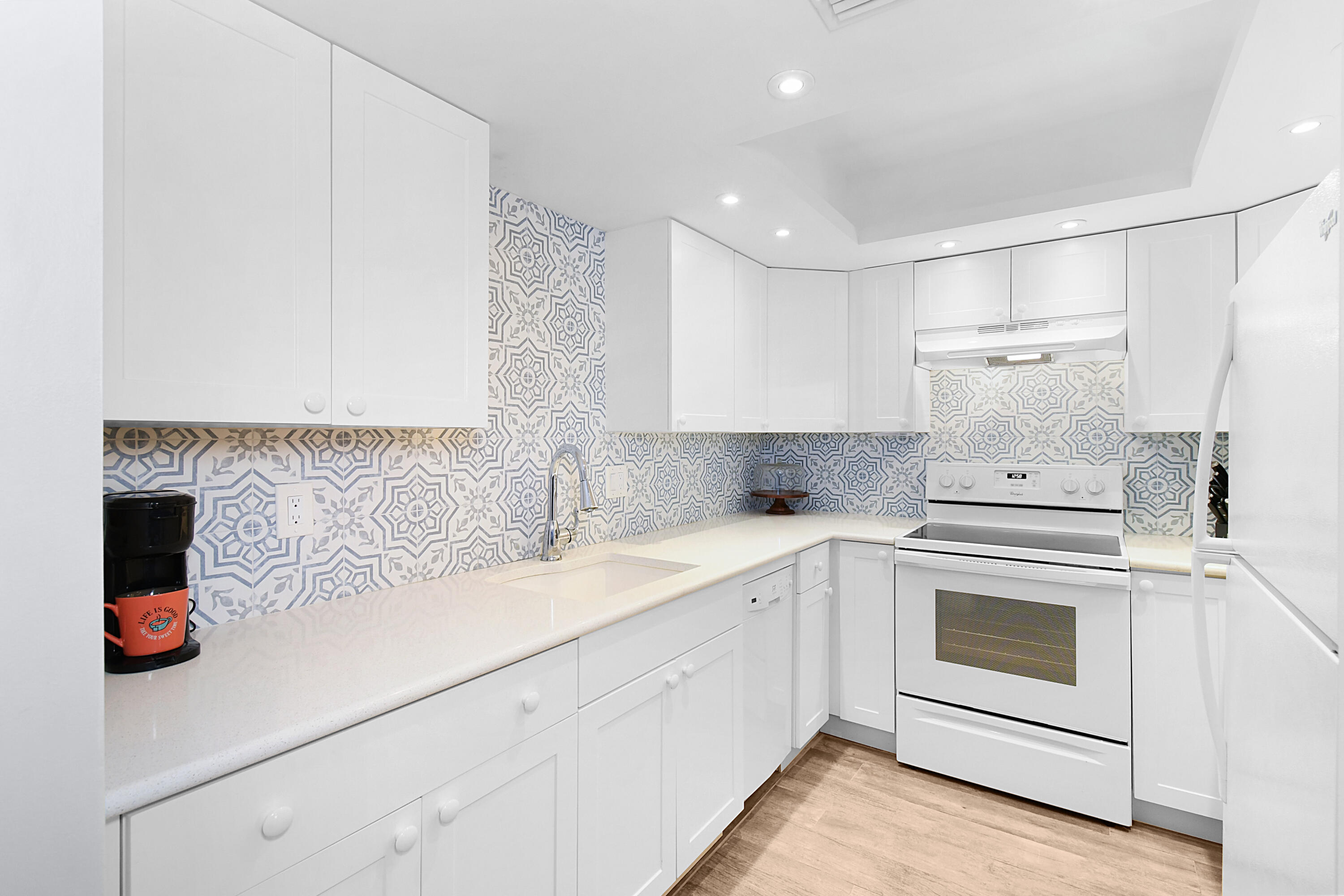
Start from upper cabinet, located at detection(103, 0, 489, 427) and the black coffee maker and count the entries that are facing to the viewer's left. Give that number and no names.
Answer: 0

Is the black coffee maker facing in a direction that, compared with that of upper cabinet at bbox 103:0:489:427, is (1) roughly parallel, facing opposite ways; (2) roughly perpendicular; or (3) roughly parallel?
roughly parallel

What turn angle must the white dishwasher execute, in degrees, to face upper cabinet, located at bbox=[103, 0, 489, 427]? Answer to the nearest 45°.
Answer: approximately 90° to its right

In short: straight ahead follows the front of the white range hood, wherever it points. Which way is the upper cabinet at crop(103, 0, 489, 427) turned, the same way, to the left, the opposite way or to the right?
to the left

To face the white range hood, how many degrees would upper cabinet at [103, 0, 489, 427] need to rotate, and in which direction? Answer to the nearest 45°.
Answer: approximately 45° to its left

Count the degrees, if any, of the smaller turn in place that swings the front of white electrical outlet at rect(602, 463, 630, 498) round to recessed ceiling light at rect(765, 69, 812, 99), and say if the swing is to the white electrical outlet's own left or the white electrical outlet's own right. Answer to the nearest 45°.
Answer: approximately 45° to the white electrical outlet's own right

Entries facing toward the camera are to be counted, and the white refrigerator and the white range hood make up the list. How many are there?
1

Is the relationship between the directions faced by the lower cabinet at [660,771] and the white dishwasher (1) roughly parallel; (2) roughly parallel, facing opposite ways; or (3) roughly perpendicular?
roughly parallel

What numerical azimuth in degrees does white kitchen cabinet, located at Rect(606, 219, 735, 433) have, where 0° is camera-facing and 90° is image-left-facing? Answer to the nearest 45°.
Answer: approximately 315°

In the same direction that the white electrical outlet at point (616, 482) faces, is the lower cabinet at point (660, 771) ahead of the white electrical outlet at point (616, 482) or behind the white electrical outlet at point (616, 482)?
ahead

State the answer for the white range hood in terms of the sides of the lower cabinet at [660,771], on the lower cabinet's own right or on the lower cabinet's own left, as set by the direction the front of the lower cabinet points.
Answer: on the lower cabinet's own left

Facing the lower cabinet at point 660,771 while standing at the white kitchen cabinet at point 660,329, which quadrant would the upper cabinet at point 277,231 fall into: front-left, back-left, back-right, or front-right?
front-right

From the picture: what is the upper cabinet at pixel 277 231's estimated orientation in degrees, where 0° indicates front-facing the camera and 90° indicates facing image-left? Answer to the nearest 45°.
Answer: approximately 315°

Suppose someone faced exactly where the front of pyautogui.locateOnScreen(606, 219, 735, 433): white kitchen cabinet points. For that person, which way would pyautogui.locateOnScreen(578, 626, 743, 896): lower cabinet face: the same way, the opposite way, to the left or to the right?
the same way

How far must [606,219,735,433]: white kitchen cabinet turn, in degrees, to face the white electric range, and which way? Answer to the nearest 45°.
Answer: approximately 45° to its left

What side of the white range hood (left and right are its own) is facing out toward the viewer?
front

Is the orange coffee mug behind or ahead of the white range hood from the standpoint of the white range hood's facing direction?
ahead

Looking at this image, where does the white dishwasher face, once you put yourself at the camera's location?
facing the viewer and to the right of the viewer
